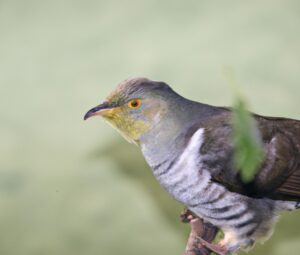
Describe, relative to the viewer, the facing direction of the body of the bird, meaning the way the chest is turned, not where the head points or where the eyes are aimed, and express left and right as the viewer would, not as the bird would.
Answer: facing to the left of the viewer

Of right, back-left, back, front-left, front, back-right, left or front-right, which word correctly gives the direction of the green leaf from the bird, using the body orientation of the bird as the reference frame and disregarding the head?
left
